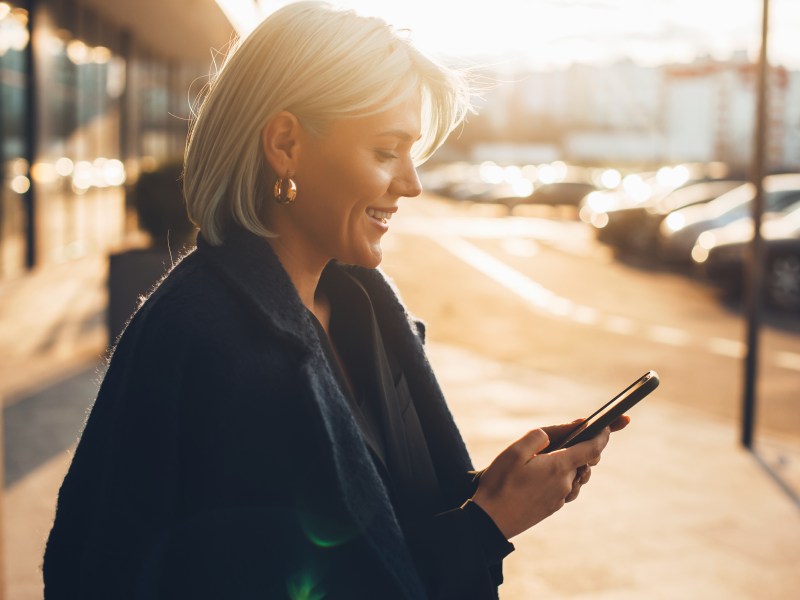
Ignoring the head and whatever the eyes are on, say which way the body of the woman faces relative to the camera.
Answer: to the viewer's right

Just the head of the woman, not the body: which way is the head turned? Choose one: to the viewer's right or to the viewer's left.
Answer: to the viewer's right

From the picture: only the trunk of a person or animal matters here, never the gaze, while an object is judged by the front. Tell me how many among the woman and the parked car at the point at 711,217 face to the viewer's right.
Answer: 1

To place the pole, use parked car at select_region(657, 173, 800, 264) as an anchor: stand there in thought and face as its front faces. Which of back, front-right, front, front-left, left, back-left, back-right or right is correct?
front-left

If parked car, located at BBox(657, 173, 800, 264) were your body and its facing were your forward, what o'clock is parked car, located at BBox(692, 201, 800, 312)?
parked car, located at BBox(692, 201, 800, 312) is roughly at 10 o'clock from parked car, located at BBox(657, 173, 800, 264).

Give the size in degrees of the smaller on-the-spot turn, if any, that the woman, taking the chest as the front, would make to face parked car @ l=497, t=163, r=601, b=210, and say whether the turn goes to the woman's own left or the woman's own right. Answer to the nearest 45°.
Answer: approximately 90° to the woman's own left

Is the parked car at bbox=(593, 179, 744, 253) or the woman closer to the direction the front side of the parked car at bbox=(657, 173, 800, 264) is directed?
the woman

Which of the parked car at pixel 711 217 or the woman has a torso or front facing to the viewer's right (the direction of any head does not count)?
the woman

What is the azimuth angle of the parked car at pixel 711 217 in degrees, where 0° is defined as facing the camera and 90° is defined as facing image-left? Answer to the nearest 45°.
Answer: approximately 45°

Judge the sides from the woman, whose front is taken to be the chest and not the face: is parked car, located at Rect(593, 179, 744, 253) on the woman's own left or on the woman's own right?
on the woman's own left

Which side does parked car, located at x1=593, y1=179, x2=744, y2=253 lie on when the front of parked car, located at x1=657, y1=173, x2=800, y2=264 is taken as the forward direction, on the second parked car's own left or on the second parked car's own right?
on the second parked car's own right

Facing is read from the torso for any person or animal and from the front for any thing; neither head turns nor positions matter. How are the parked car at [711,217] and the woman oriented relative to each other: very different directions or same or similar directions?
very different directions

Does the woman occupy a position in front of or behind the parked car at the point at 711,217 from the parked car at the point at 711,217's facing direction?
in front
